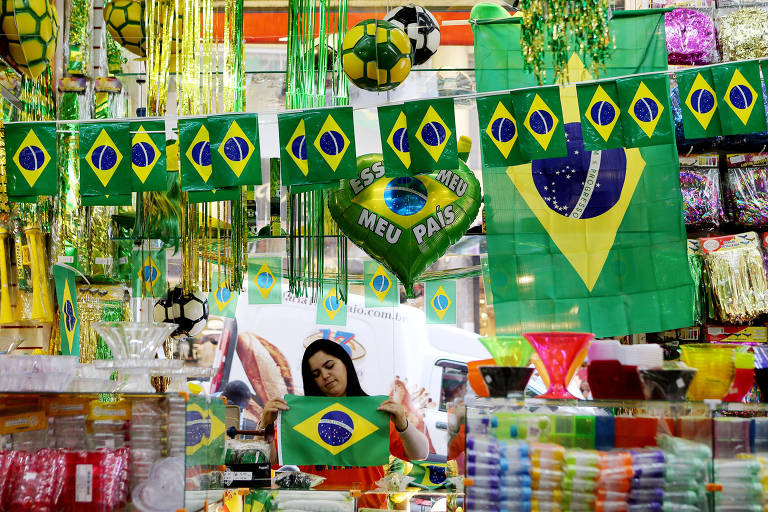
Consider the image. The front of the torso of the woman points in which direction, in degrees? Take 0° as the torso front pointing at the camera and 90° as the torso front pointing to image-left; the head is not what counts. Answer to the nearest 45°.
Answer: approximately 0°

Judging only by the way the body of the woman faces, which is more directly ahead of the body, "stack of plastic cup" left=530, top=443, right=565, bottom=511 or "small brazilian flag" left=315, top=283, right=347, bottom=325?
the stack of plastic cup

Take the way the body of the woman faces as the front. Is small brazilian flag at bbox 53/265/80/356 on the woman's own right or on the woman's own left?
on the woman's own right

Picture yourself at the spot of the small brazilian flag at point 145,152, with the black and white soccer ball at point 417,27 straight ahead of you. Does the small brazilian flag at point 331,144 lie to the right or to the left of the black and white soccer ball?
right
